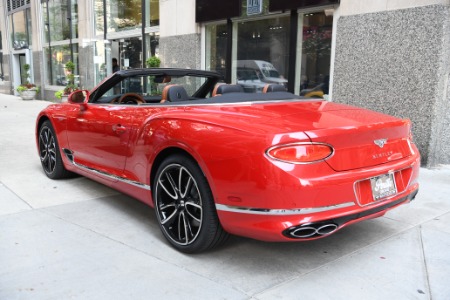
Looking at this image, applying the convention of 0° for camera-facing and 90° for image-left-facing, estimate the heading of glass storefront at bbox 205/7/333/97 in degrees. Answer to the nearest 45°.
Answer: approximately 45°

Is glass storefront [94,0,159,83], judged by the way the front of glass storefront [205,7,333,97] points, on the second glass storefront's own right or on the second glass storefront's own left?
on the second glass storefront's own right

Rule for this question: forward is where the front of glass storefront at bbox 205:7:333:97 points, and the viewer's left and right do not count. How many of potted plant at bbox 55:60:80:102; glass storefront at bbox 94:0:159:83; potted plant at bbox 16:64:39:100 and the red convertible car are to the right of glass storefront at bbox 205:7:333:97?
3

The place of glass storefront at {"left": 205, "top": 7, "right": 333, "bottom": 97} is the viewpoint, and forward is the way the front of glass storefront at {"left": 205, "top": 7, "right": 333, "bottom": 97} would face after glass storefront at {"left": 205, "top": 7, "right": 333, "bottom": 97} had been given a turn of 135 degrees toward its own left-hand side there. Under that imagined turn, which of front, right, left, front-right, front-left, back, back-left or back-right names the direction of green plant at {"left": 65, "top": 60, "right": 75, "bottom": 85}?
back-left

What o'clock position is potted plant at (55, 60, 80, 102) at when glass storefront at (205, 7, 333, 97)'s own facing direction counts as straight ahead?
The potted plant is roughly at 3 o'clock from the glass storefront.

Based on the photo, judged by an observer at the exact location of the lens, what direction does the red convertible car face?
facing away from the viewer and to the left of the viewer

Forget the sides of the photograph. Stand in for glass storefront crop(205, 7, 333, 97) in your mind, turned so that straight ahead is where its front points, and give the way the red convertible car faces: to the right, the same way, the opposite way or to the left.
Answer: to the right

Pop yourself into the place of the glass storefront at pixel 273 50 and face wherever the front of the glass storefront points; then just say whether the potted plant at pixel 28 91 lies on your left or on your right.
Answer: on your right
